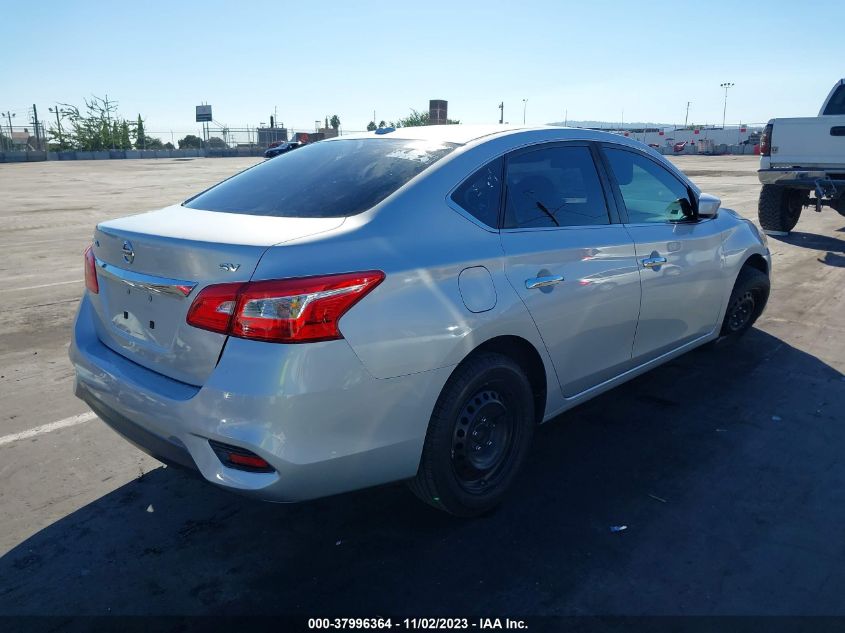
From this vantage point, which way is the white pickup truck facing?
away from the camera

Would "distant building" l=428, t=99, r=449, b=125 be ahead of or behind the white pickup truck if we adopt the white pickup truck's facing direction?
ahead

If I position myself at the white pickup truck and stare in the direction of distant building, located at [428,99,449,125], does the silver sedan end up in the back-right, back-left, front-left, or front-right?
back-left

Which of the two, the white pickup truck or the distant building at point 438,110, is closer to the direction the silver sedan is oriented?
the white pickup truck

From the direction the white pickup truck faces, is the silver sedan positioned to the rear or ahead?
to the rear

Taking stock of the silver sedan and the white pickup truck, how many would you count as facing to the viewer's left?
0

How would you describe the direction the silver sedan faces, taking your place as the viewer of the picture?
facing away from the viewer and to the right of the viewer

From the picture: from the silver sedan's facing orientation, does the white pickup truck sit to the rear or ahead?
ahead

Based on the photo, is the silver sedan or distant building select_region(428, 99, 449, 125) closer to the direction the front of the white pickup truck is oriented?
the distant building
